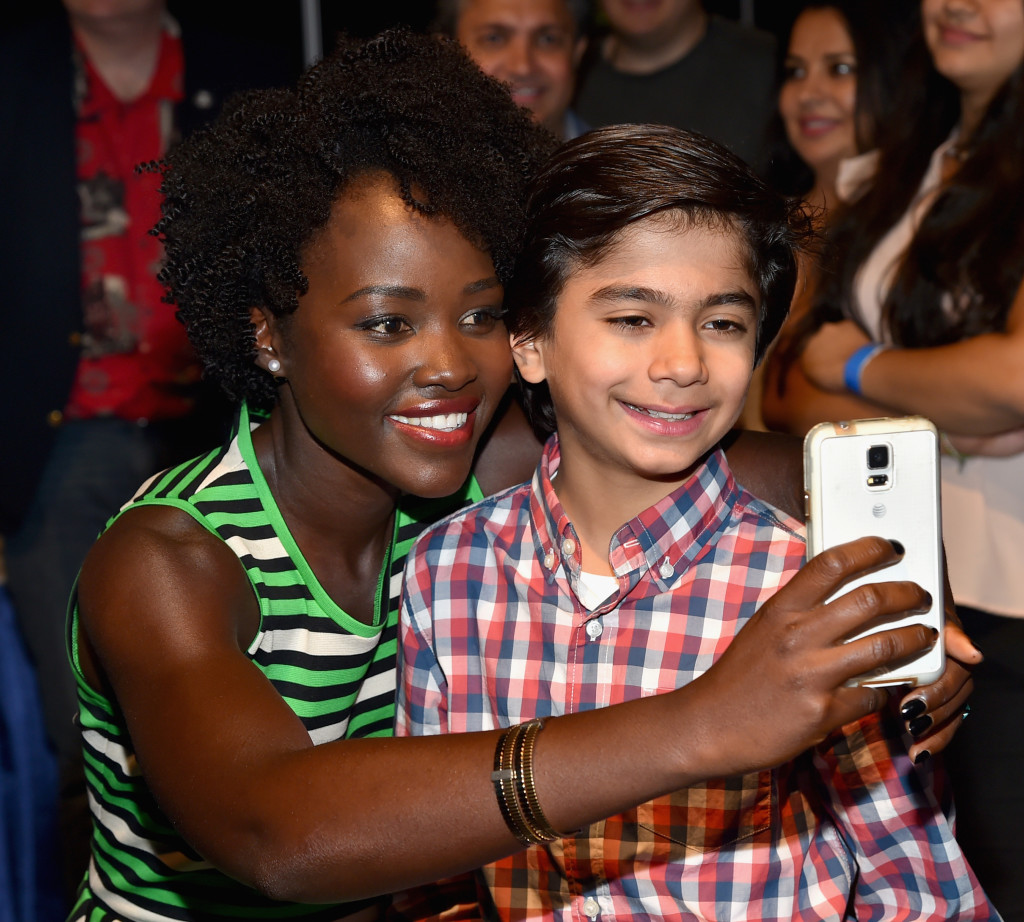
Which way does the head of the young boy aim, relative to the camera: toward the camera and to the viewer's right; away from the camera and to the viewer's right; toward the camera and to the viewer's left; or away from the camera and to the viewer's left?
toward the camera and to the viewer's right

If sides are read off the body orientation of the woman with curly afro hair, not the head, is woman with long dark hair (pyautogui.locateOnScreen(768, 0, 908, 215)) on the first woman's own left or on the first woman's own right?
on the first woman's own left

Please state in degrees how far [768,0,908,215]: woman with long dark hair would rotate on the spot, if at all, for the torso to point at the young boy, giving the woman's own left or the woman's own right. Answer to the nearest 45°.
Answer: approximately 45° to the woman's own left

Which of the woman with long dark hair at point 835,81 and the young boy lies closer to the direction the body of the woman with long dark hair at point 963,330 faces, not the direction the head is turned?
the young boy

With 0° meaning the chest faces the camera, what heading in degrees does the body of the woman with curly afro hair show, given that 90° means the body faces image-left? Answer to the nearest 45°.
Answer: approximately 315°

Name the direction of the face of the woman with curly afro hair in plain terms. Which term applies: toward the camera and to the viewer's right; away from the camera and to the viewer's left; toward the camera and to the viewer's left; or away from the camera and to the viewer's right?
toward the camera and to the viewer's right

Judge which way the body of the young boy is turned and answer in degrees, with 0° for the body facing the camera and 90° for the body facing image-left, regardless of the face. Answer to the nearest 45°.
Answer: approximately 0°

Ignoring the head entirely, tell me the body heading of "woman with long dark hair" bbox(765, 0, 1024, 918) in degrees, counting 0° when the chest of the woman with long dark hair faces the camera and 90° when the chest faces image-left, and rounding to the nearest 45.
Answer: approximately 45°
